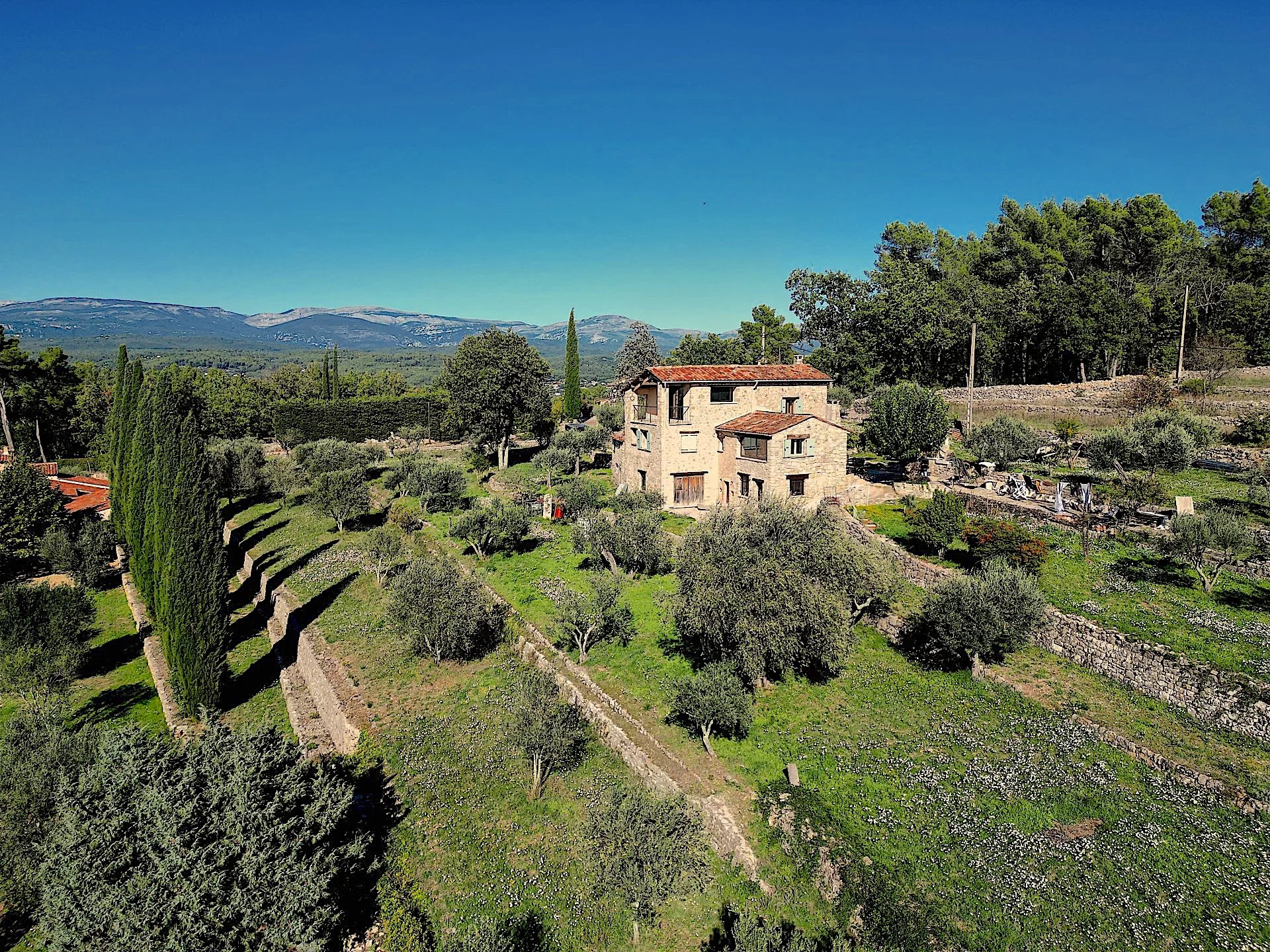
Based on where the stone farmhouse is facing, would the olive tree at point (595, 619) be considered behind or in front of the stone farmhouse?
in front

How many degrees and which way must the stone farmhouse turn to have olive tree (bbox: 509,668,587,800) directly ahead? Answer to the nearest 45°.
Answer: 0° — it already faces it

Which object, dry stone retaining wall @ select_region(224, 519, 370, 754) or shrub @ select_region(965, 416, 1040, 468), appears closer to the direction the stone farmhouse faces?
the dry stone retaining wall

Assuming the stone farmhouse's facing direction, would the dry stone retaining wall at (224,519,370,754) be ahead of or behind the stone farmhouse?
ahead

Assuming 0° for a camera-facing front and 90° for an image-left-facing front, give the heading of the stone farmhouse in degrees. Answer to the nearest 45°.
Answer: approximately 0°

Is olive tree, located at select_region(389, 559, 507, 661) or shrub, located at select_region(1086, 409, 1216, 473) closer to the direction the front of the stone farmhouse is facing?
the olive tree

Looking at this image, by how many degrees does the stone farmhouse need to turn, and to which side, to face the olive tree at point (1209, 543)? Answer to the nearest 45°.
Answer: approximately 45° to its left

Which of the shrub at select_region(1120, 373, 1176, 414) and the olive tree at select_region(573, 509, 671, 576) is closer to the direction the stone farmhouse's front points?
the olive tree

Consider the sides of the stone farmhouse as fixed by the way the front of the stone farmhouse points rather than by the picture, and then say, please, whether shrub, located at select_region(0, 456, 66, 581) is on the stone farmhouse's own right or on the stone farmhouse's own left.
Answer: on the stone farmhouse's own right
